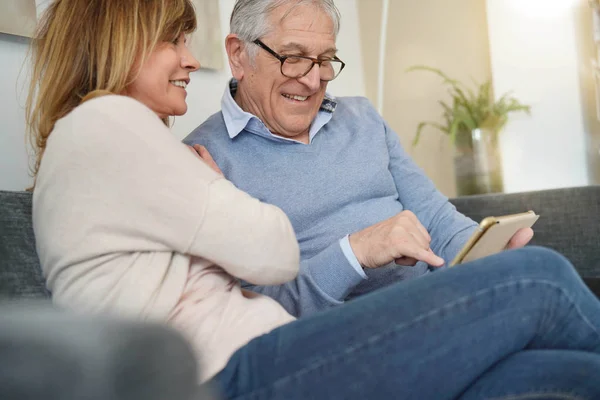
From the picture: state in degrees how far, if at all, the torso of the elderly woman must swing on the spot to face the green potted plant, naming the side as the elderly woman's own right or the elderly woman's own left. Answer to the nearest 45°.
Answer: approximately 90° to the elderly woman's own left

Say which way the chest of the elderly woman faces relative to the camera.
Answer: to the viewer's right

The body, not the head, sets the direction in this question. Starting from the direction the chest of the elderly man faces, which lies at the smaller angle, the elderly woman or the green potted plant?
the elderly woman

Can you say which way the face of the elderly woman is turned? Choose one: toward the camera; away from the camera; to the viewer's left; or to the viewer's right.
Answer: to the viewer's right

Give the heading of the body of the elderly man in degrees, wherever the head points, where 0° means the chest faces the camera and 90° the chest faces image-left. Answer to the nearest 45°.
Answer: approximately 315°
